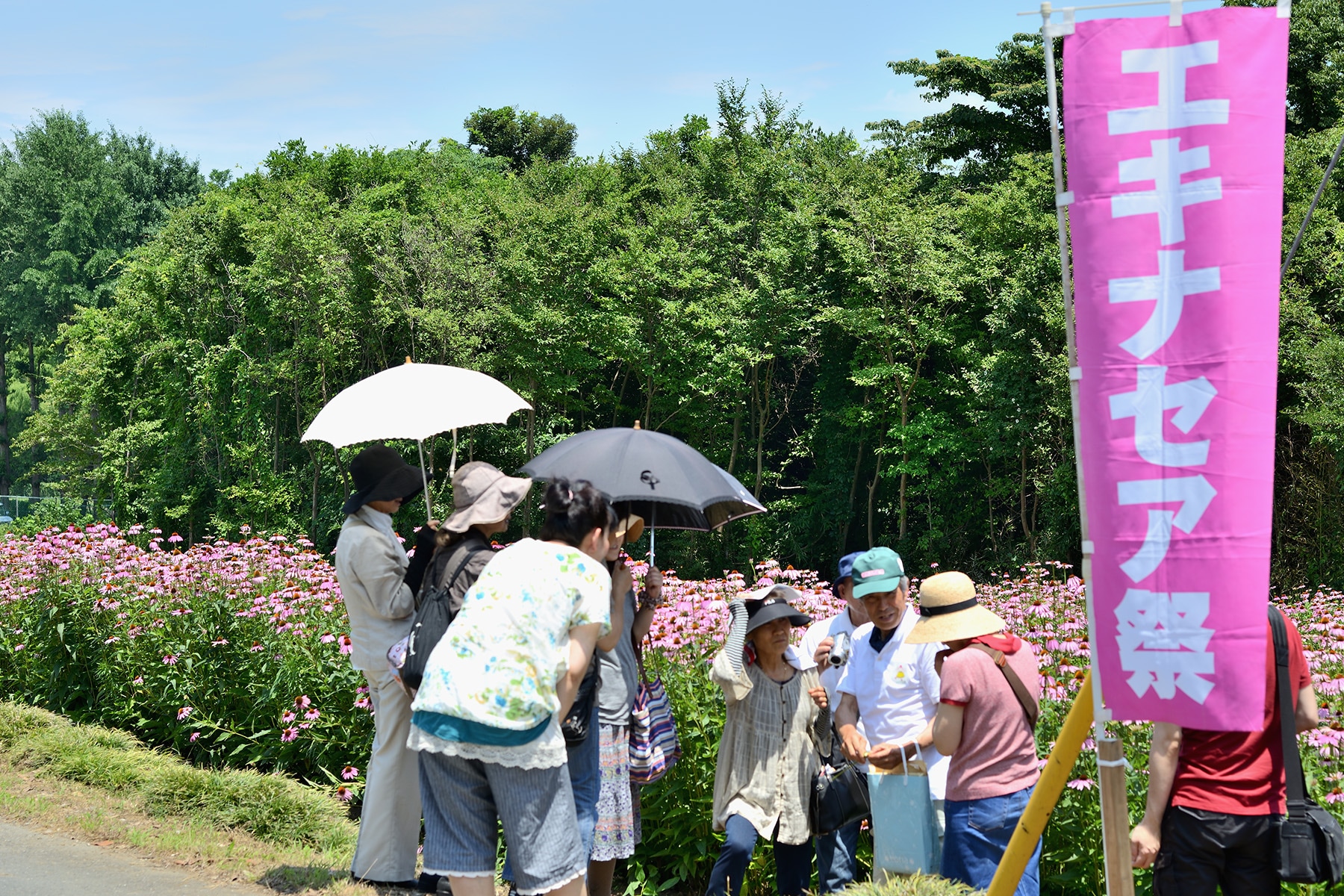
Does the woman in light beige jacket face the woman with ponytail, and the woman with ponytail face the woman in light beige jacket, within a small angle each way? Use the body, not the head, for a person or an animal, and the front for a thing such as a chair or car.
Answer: no

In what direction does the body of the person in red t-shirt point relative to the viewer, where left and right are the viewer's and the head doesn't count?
facing away from the viewer

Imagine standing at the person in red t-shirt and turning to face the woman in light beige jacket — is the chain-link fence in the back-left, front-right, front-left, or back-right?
front-right

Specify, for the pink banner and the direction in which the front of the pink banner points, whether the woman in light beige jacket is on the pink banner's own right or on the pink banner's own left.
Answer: on the pink banner's own right

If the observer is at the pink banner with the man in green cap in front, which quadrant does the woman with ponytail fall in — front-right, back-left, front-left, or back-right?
front-left

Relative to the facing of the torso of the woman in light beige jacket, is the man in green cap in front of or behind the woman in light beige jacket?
in front

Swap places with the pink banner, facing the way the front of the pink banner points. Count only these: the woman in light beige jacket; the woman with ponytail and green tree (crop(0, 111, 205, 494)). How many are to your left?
0

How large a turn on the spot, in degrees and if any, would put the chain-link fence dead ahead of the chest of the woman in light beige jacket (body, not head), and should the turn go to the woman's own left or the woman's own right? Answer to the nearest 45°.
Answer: approximately 90° to the woman's own left

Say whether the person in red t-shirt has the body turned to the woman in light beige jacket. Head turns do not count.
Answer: no

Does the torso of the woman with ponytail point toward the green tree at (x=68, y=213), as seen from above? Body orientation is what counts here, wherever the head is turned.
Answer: no

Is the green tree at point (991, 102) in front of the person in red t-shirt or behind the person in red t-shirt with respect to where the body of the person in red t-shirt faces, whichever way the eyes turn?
in front

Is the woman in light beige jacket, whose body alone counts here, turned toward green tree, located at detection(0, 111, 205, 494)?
no

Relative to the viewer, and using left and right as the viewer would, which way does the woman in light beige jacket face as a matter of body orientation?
facing to the right of the viewer

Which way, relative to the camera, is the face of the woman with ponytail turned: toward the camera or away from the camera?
away from the camera

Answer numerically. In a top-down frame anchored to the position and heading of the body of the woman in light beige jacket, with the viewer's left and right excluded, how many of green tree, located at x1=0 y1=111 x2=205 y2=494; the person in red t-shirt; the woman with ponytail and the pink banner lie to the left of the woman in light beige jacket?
1

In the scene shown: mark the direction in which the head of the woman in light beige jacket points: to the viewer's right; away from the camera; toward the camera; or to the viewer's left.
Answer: to the viewer's right

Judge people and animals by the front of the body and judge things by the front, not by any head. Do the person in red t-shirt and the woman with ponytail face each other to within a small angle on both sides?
no

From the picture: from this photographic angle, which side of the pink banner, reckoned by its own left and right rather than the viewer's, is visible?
front

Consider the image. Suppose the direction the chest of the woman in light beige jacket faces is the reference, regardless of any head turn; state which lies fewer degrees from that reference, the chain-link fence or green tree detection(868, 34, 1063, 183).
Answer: the green tree

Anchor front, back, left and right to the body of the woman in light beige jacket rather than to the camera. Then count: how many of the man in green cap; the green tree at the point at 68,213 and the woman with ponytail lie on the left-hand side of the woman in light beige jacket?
1
